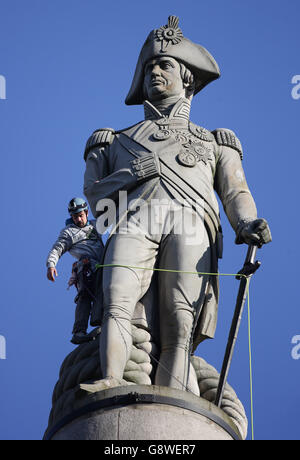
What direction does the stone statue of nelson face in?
toward the camera
